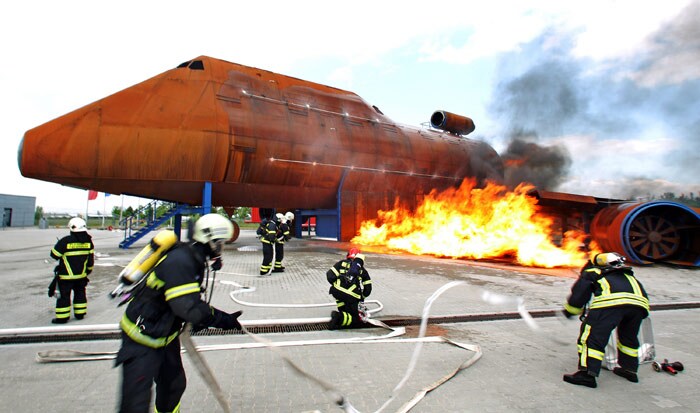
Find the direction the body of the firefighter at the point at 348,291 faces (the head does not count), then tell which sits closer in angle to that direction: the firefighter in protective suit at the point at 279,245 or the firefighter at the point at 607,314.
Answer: the firefighter in protective suit

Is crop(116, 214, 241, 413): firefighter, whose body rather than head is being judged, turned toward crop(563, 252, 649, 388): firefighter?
yes

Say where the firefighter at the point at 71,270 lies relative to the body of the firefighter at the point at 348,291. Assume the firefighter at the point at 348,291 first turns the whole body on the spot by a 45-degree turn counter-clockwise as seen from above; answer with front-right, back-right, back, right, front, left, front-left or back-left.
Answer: front-left

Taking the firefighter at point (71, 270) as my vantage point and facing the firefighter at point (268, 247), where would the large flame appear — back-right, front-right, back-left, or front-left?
front-right

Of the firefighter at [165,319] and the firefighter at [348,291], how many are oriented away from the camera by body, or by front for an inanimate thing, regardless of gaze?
1

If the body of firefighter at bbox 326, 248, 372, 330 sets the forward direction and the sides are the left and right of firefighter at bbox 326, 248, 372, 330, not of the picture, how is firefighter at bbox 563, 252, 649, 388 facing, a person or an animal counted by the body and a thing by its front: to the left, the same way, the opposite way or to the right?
the same way

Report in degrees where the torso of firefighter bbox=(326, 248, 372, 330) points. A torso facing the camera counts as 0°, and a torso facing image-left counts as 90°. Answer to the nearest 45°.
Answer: approximately 180°

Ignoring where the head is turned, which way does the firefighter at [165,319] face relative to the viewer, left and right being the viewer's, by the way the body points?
facing to the right of the viewer

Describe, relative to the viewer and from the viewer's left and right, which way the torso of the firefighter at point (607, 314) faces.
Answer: facing away from the viewer and to the left of the viewer

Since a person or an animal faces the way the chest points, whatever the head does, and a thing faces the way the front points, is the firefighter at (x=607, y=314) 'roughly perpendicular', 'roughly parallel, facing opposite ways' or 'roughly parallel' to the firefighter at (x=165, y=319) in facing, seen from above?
roughly perpendicular

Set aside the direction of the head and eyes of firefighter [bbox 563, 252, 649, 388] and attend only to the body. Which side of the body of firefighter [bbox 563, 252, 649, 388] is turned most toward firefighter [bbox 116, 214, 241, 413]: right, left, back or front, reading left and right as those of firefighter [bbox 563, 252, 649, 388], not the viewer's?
left

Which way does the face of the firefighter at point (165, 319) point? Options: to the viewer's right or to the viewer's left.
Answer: to the viewer's right

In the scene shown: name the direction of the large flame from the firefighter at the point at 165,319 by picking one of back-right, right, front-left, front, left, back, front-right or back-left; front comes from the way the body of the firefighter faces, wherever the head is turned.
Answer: front-left

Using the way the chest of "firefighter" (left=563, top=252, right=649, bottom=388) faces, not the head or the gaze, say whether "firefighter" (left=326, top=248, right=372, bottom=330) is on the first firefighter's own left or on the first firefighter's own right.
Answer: on the first firefighter's own left

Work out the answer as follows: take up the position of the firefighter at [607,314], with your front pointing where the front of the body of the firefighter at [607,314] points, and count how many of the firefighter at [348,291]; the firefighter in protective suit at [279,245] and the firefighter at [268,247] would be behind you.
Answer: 0
